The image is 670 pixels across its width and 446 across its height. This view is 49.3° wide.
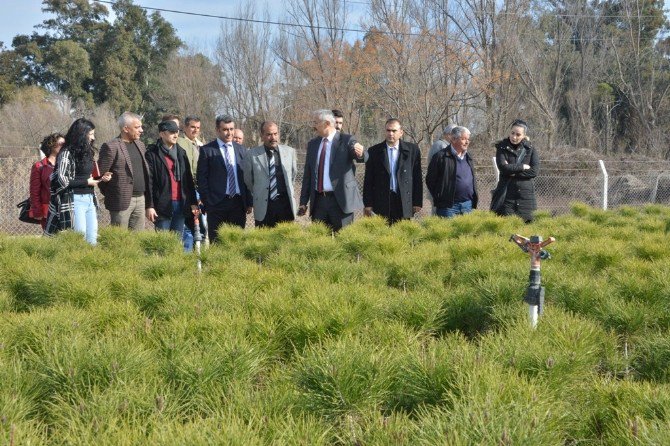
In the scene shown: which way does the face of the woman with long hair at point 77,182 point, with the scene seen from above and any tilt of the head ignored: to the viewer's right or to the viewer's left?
to the viewer's right

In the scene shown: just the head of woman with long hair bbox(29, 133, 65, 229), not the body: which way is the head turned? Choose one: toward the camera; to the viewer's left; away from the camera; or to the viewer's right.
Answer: to the viewer's right

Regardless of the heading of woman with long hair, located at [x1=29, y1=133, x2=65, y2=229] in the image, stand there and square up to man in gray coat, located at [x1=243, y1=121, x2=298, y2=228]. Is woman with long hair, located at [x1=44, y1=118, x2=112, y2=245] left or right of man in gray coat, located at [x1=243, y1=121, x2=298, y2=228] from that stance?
right

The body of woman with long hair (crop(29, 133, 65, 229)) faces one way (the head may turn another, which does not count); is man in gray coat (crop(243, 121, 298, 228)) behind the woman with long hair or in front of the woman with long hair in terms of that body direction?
in front

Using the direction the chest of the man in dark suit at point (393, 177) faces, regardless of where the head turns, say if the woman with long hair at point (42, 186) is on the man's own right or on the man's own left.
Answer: on the man's own right

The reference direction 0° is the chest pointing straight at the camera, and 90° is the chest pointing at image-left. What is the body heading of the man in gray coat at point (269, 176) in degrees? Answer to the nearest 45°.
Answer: approximately 0°

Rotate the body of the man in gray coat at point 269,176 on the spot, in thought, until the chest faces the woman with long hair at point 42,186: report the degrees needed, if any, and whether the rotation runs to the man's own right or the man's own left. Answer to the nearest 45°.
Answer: approximately 90° to the man's own right

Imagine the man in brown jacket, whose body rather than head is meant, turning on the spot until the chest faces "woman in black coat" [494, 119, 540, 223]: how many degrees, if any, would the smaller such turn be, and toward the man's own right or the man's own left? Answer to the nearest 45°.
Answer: approximately 45° to the man's own left

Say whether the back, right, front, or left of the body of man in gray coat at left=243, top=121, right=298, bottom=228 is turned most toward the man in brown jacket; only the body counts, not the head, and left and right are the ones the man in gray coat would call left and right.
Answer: right
